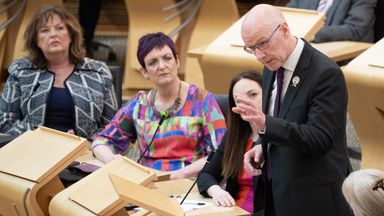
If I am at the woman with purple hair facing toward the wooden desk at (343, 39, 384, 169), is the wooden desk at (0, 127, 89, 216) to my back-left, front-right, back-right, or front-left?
back-right

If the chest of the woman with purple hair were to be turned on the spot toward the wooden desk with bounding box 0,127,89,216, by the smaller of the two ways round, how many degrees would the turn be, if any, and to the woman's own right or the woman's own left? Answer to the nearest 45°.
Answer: approximately 45° to the woman's own right

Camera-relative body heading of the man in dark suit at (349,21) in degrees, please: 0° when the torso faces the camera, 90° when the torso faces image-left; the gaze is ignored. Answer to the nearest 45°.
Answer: approximately 45°

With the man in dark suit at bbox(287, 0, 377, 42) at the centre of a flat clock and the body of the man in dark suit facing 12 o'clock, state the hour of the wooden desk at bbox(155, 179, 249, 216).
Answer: The wooden desk is roughly at 11 o'clock from the man in dark suit.

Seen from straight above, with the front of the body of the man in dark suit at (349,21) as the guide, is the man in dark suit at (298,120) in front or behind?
in front

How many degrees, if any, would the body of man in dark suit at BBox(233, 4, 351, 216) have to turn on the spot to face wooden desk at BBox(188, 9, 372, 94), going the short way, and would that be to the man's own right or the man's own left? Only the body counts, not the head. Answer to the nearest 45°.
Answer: approximately 135° to the man's own right

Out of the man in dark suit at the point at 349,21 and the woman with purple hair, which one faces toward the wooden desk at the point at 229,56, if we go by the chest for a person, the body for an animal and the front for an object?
the man in dark suit

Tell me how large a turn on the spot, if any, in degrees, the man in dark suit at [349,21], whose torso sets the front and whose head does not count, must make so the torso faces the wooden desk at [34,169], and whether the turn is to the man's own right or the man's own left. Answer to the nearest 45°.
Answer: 0° — they already face it

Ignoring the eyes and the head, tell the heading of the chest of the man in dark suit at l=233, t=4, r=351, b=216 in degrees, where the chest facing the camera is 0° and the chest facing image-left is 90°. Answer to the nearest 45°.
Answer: approximately 45°

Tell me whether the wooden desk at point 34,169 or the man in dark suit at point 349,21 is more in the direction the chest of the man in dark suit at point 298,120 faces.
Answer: the wooden desk
